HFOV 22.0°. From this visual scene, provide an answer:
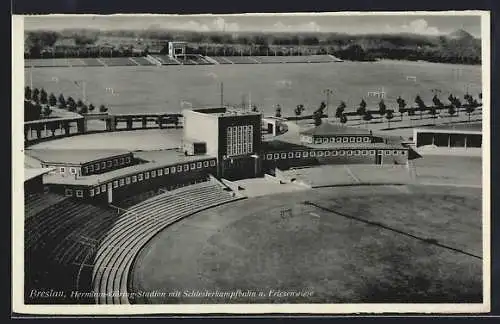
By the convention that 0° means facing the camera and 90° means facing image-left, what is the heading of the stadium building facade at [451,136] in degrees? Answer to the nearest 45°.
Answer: approximately 0°

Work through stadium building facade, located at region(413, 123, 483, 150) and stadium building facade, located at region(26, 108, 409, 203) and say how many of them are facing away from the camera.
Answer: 0

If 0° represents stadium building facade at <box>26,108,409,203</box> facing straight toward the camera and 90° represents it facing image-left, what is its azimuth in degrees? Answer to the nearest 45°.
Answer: approximately 315°
